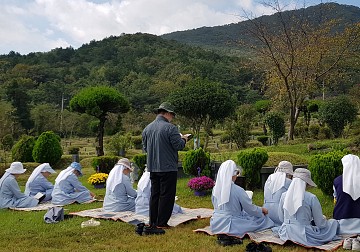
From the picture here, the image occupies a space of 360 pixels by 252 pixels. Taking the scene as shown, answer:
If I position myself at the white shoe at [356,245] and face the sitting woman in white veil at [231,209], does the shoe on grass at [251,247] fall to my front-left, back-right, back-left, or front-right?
front-left

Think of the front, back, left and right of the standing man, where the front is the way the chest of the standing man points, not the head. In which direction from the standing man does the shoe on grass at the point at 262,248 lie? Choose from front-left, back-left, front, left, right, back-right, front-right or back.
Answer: right

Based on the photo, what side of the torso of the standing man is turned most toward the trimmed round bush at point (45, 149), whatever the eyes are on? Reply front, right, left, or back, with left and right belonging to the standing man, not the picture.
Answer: left

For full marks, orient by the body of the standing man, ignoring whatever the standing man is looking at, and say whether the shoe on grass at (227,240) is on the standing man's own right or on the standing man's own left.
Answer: on the standing man's own right

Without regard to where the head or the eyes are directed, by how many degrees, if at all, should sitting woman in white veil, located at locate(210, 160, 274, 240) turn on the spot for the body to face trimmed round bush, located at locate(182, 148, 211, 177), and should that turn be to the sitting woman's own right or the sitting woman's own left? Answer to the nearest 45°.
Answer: approximately 45° to the sitting woman's own left

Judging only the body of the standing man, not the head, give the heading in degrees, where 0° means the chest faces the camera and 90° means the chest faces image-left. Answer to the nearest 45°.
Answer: approximately 225°

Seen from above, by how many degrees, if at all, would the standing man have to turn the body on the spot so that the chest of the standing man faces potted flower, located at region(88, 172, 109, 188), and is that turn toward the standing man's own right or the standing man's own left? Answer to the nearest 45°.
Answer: approximately 45° to the standing man's own left
